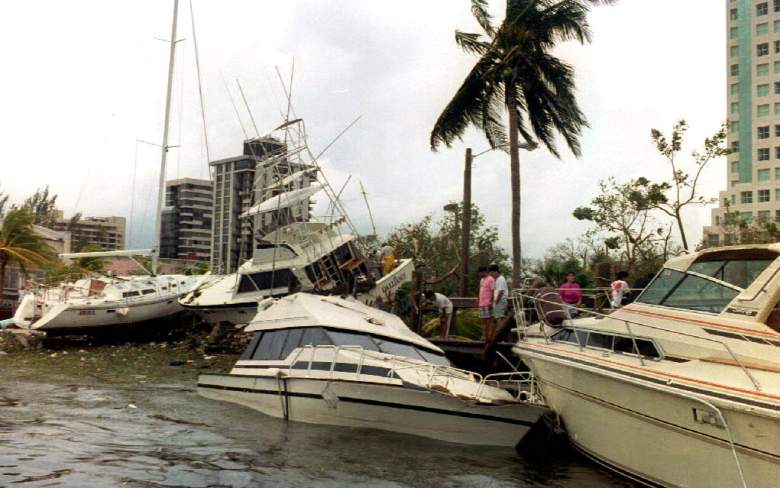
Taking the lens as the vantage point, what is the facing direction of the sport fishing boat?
facing away from the viewer and to the left of the viewer

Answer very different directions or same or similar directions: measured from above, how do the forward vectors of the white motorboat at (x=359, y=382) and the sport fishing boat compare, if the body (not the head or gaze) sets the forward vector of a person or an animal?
very different directions
